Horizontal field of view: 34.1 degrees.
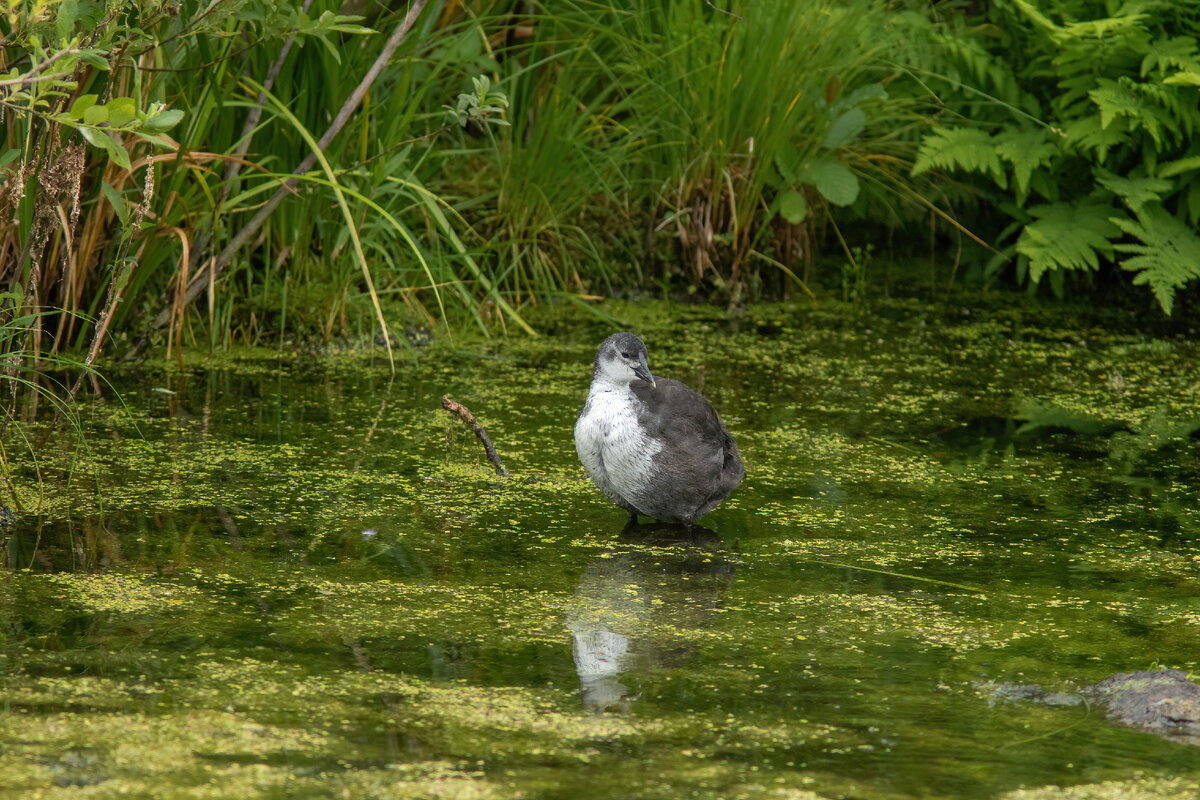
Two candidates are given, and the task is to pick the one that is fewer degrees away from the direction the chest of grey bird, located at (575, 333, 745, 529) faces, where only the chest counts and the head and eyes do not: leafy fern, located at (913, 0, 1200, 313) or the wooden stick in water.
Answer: the wooden stick in water

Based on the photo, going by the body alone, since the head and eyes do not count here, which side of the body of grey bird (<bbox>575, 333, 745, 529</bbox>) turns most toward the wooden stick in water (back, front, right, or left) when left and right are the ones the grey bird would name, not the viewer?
right

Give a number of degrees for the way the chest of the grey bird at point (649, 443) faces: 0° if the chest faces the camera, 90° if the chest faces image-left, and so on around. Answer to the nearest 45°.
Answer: approximately 45°

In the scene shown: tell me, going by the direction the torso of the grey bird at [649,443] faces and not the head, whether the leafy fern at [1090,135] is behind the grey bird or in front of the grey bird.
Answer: behind
